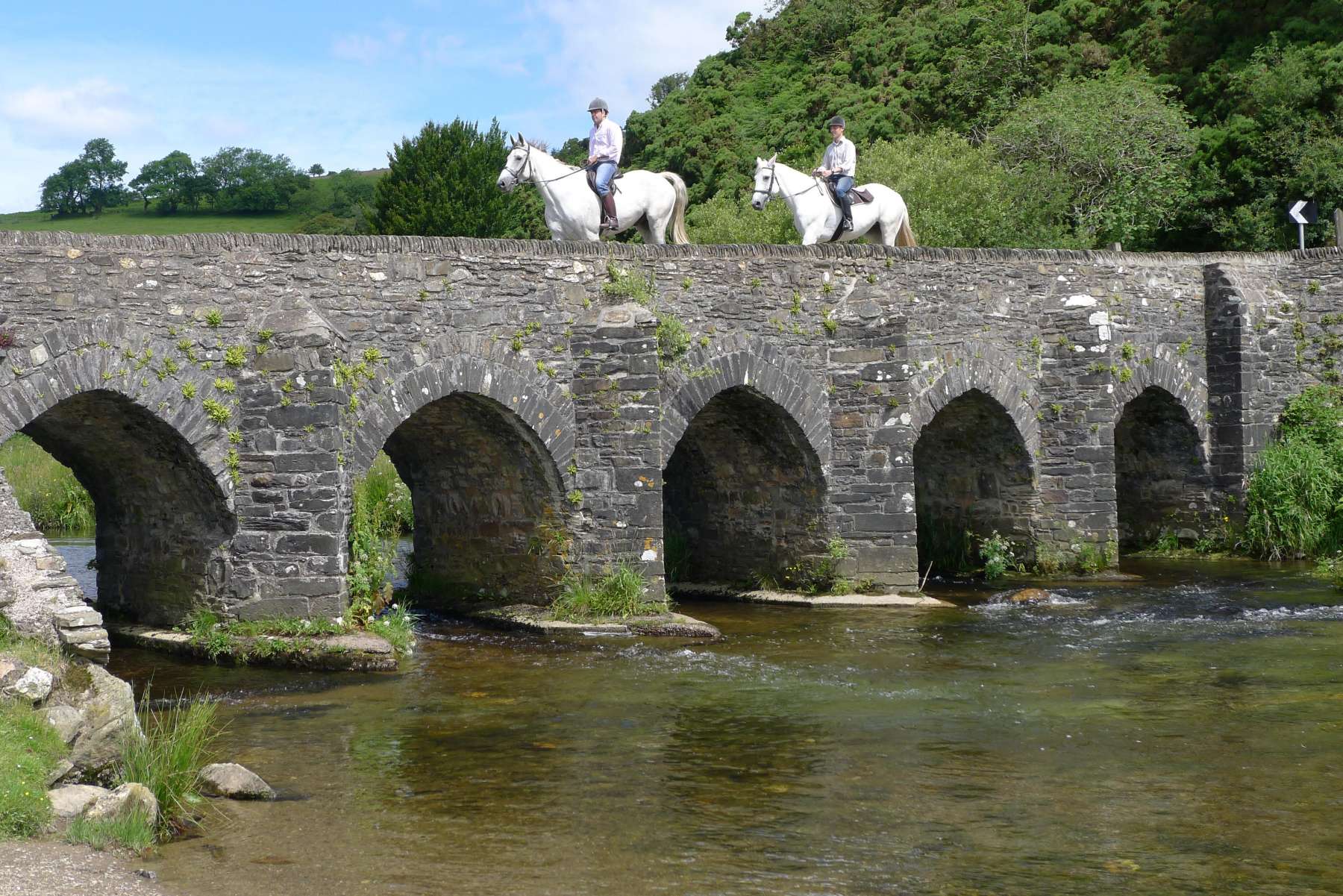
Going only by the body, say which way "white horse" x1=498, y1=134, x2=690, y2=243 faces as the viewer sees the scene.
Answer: to the viewer's left

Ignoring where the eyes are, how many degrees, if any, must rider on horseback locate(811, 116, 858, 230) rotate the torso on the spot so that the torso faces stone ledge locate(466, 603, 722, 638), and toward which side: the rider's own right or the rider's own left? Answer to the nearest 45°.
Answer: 0° — they already face it

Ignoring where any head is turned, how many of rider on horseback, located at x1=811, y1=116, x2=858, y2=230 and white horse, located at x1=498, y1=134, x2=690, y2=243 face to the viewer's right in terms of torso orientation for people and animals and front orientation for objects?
0

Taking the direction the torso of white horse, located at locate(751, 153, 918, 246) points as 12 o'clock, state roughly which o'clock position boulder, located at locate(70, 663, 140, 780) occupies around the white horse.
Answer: The boulder is roughly at 11 o'clock from the white horse.

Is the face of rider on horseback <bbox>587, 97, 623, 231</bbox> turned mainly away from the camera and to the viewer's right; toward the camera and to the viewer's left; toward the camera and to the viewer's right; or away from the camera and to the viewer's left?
toward the camera and to the viewer's left

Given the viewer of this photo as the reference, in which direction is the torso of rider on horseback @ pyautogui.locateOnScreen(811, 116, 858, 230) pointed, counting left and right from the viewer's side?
facing the viewer and to the left of the viewer

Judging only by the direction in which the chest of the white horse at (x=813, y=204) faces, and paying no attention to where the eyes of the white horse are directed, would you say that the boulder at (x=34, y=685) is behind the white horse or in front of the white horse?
in front

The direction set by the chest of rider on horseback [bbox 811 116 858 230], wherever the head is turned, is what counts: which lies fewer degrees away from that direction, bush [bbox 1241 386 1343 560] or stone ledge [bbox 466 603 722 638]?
the stone ledge

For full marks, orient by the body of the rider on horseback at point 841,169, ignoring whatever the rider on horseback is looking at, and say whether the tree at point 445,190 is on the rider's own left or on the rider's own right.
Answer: on the rider's own right

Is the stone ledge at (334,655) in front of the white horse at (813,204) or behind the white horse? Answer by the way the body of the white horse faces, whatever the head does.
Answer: in front

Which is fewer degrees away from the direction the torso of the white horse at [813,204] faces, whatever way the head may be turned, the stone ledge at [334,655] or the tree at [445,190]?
the stone ledge

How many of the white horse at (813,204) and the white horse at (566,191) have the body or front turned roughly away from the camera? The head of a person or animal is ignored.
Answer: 0
